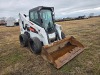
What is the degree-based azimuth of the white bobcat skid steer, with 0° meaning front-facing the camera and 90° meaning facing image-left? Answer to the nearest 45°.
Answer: approximately 315°
